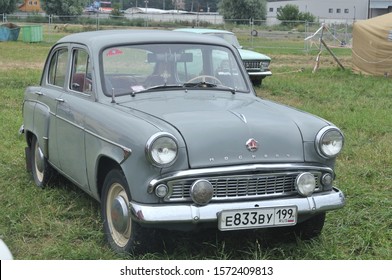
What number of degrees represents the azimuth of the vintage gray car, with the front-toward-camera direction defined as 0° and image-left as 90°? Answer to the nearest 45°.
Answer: approximately 315°

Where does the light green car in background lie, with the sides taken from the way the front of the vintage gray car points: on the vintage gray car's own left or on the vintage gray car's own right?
on the vintage gray car's own left
